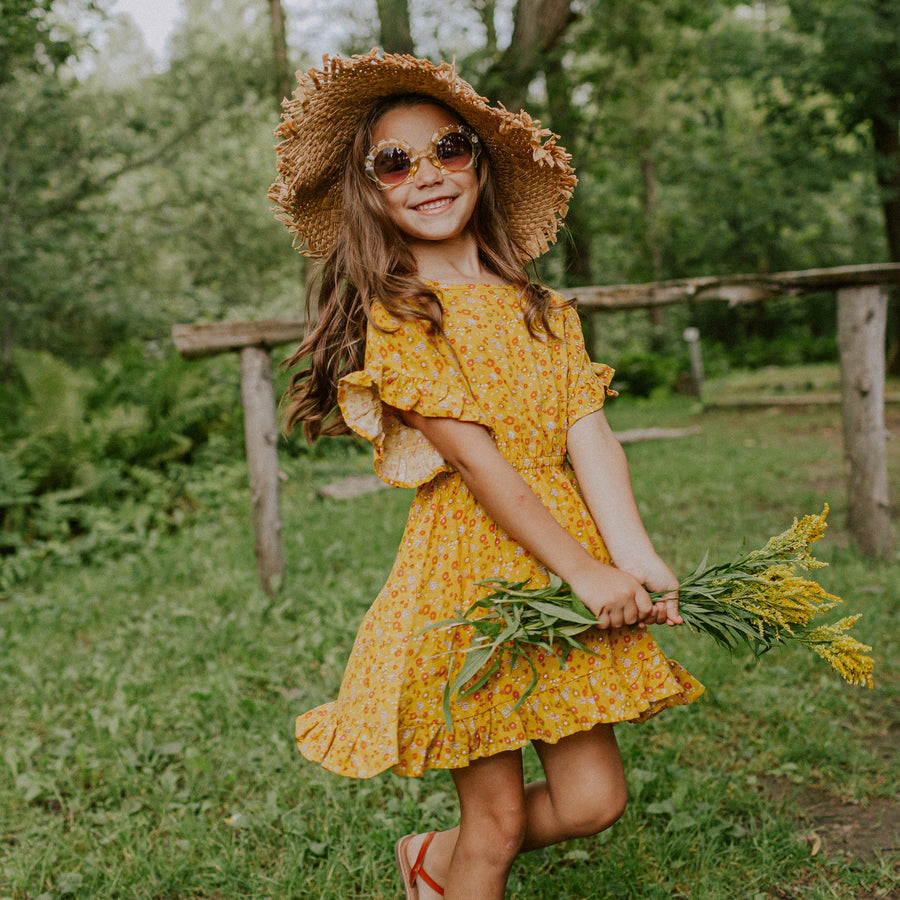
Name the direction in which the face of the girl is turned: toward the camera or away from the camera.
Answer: toward the camera

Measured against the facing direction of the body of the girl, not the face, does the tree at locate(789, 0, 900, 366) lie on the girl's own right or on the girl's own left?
on the girl's own left

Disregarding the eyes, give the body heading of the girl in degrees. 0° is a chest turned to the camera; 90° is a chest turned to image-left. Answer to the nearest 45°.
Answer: approximately 315°
